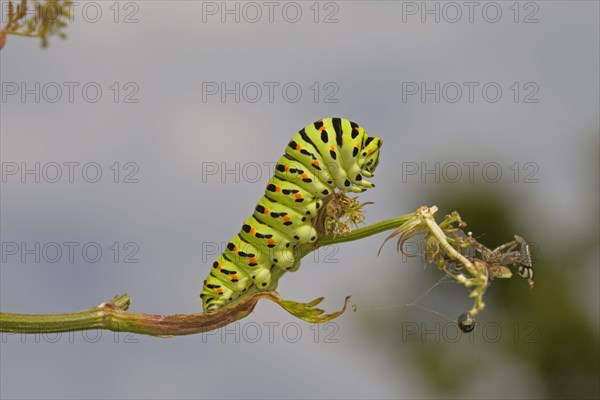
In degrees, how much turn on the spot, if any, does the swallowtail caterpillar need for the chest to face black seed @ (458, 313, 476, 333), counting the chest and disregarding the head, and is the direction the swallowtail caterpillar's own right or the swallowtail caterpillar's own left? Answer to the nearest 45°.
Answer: approximately 45° to the swallowtail caterpillar's own right

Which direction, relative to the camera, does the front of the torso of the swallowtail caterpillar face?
to the viewer's right
